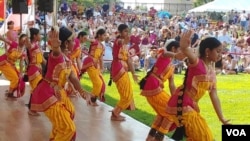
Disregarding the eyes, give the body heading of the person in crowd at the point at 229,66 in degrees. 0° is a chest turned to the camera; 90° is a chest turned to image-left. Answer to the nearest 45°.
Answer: approximately 45°
